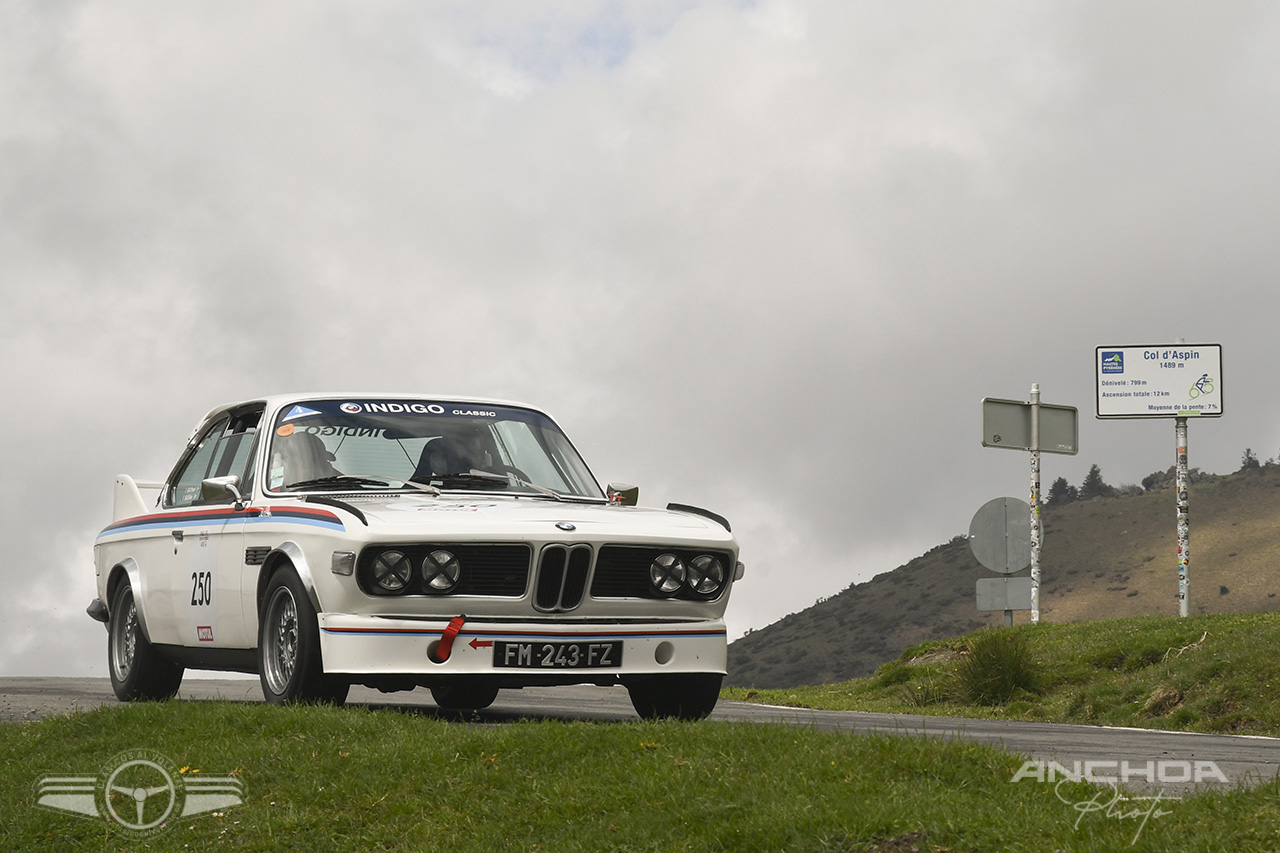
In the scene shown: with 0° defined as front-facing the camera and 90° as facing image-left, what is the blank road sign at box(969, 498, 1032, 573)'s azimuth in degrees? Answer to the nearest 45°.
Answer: approximately 180°
